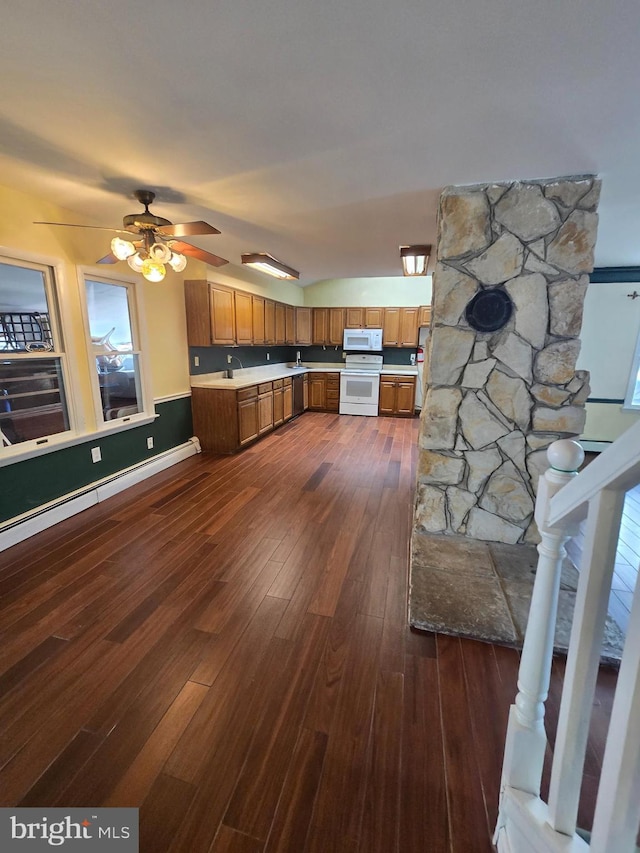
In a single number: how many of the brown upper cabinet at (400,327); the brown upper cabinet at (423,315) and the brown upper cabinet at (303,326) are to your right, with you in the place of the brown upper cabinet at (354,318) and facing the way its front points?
1

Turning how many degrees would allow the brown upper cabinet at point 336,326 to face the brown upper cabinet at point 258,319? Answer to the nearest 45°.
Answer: approximately 45° to its right

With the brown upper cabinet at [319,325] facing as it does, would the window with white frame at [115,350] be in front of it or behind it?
in front

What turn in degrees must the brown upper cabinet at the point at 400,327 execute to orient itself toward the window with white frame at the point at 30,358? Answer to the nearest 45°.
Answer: approximately 45° to its right

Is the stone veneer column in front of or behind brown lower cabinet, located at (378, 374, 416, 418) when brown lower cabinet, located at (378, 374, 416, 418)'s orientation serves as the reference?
in front

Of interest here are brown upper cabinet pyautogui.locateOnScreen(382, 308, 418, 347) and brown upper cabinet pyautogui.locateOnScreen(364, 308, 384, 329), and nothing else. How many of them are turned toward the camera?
2

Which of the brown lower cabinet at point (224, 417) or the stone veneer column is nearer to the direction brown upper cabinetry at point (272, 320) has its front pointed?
the stone veneer column

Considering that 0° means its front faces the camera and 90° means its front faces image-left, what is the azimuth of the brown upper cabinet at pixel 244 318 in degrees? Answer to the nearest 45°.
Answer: approximately 315°

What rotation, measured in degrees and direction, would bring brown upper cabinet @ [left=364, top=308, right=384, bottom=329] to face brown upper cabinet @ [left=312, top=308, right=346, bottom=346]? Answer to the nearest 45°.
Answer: approximately 90° to its right

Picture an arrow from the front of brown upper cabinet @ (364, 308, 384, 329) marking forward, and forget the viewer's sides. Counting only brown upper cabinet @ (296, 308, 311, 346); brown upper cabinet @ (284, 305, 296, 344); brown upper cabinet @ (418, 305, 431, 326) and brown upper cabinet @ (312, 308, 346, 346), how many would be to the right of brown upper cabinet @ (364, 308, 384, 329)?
3

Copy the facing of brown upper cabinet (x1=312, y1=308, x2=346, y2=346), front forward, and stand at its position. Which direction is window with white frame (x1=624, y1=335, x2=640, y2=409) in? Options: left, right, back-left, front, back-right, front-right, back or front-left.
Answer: front-left
